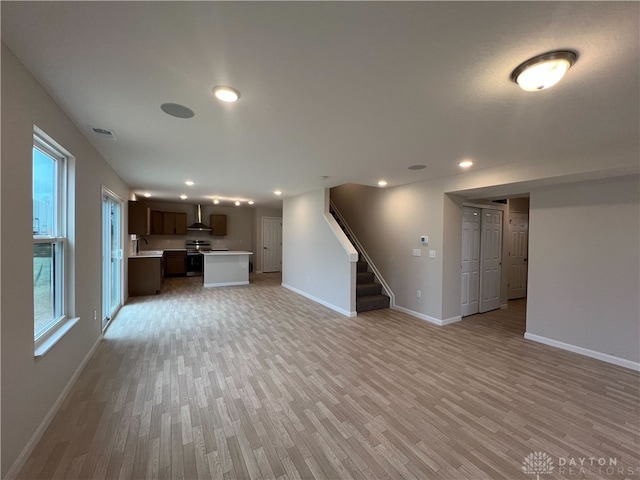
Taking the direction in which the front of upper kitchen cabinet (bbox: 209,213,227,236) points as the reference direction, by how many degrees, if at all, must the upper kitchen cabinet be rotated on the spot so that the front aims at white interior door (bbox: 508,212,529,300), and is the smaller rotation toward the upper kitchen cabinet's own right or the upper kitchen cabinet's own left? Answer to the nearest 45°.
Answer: approximately 45° to the upper kitchen cabinet's own left

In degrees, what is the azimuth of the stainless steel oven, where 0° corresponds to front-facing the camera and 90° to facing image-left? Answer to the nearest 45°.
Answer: approximately 0°

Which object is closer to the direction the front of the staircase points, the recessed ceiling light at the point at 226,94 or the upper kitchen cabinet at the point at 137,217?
the recessed ceiling light

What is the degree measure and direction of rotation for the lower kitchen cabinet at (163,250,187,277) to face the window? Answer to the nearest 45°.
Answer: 0° — it already faces it

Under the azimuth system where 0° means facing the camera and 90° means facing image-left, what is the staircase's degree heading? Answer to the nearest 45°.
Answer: approximately 315°

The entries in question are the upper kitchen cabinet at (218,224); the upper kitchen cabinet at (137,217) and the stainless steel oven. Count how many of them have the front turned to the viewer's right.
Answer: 1

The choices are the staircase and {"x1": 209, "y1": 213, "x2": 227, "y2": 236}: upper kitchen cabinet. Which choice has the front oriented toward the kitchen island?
the upper kitchen cabinet

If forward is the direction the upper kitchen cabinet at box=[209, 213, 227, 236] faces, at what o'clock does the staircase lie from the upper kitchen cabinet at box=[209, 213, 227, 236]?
The staircase is roughly at 11 o'clock from the upper kitchen cabinet.

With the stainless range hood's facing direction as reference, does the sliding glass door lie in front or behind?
in front

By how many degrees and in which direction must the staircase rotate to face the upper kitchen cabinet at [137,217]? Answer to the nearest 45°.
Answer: approximately 135° to its right

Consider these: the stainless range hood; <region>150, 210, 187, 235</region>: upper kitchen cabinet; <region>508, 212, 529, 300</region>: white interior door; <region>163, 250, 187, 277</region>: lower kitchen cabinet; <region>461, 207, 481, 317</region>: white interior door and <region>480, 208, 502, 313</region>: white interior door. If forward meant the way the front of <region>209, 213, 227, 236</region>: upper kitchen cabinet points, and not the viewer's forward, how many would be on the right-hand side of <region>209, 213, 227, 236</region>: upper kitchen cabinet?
3

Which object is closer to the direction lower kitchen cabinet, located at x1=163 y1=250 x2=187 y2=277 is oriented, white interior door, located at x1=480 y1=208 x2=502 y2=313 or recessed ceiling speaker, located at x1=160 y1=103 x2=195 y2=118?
the recessed ceiling speaker

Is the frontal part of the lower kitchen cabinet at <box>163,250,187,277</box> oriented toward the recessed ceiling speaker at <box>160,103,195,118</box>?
yes

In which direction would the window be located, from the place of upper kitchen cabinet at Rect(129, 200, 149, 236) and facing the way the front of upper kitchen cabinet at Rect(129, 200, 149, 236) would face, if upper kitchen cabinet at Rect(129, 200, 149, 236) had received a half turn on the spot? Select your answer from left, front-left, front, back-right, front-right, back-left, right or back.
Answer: left
